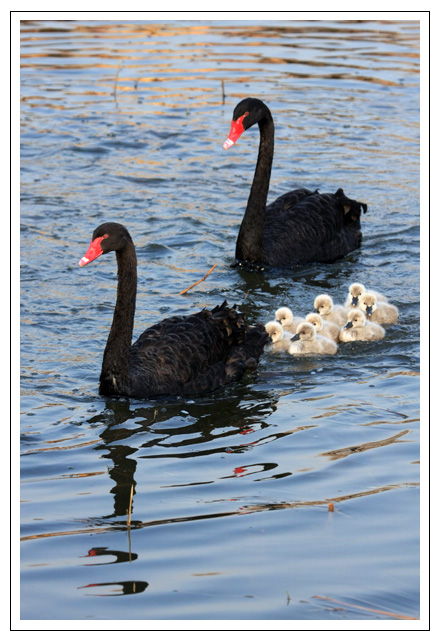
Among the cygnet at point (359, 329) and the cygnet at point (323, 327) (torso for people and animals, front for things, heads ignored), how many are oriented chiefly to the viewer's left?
2

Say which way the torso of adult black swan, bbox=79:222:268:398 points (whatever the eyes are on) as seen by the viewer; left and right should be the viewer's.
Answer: facing to the left of the viewer

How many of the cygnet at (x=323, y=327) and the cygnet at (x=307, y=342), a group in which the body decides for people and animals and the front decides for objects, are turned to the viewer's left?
2

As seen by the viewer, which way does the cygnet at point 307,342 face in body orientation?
to the viewer's left

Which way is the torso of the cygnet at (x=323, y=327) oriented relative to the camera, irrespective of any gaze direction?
to the viewer's left

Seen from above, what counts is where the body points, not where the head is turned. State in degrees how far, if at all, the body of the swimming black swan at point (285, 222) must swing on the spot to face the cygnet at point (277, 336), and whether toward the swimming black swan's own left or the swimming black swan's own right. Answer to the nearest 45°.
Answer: approximately 45° to the swimming black swan's own left

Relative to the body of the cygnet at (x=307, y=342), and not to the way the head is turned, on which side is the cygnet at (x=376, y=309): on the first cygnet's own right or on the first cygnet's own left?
on the first cygnet's own right

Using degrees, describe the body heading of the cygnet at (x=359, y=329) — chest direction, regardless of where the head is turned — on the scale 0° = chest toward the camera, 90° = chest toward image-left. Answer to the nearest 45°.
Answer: approximately 90°
